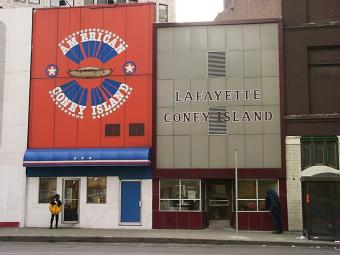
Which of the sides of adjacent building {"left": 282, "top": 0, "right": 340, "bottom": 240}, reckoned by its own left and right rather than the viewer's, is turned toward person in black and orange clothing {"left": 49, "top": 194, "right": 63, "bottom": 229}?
right

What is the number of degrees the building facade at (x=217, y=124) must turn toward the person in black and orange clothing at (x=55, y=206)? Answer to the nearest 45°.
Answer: approximately 90° to its right

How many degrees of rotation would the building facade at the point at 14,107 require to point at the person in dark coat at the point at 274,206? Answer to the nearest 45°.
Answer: approximately 45° to its left

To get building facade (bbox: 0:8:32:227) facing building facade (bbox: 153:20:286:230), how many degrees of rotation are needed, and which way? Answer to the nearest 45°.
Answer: approximately 45° to its left

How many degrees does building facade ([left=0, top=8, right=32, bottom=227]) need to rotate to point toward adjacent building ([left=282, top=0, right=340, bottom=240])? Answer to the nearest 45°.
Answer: approximately 45° to its left
